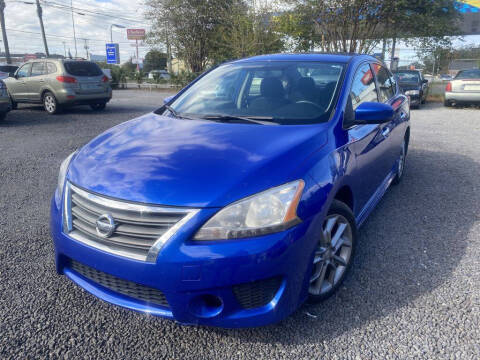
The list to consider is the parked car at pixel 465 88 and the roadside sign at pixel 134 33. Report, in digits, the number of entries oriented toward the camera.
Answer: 1

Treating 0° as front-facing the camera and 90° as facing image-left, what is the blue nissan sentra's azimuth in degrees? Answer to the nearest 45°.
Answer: approximately 45°

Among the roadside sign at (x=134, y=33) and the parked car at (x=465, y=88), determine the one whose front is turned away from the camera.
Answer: the parked car

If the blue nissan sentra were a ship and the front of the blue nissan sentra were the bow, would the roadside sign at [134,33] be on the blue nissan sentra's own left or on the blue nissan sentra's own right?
on the blue nissan sentra's own right

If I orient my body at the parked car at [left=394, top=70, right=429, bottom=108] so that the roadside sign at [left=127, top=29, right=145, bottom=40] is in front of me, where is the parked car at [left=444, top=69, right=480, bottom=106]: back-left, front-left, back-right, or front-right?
back-right

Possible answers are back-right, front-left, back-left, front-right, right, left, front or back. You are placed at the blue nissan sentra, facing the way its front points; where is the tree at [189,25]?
back-right

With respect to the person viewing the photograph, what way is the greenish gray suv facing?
facing away from the viewer and to the left of the viewer

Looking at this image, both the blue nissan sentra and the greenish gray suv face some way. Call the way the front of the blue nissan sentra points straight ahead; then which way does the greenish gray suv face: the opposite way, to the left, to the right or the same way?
to the right

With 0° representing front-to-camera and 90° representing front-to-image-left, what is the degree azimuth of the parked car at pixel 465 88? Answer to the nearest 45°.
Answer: approximately 180°

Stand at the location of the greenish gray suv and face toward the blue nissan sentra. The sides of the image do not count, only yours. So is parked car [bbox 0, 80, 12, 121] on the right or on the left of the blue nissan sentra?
right
